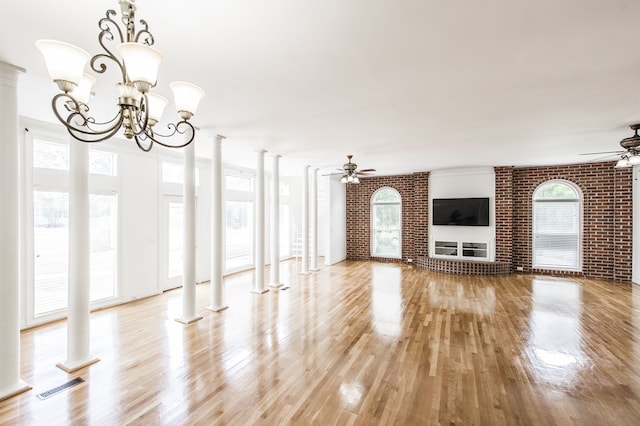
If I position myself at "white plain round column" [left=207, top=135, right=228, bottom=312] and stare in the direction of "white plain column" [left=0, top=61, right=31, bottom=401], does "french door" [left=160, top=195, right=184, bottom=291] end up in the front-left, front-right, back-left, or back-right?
back-right

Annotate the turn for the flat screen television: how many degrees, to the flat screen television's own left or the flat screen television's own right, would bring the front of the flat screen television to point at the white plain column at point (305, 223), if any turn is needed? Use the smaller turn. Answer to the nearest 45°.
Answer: approximately 45° to the flat screen television's own right

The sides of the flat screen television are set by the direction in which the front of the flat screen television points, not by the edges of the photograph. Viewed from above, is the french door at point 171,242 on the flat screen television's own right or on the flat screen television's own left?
on the flat screen television's own right

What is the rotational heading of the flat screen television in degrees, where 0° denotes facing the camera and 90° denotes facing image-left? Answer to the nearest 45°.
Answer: approximately 0°

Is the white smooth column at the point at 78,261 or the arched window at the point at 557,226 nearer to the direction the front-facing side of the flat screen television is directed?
the white smooth column

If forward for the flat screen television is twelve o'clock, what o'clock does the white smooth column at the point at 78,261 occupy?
The white smooth column is roughly at 1 o'clock from the flat screen television.

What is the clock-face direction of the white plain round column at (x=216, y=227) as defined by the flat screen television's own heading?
The white plain round column is roughly at 1 o'clock from the flat screen television.

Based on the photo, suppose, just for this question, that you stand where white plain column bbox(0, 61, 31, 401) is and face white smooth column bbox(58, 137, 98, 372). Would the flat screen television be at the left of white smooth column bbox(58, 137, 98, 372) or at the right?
right

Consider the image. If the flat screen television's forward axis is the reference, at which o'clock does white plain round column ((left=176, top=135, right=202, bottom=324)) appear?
The white plain round column is roughly at 1 o'clock from the flat screen television.
